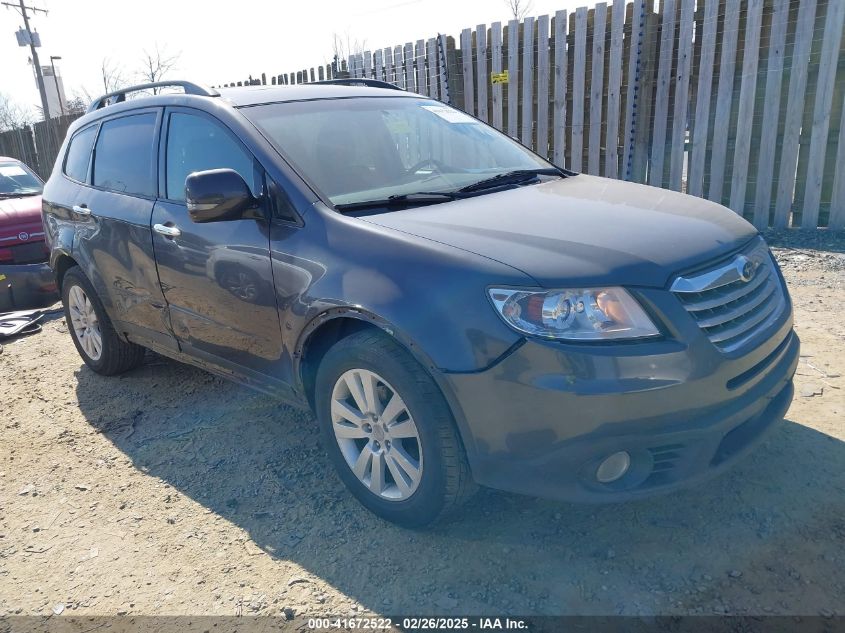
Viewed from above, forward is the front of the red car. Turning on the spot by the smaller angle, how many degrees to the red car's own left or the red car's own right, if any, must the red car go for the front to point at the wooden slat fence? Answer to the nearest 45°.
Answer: approximately 135° to the red car's own left

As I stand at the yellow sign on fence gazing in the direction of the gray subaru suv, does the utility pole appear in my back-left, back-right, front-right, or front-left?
back-right

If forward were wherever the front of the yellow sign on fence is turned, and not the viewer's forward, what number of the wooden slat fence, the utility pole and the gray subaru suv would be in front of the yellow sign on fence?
1

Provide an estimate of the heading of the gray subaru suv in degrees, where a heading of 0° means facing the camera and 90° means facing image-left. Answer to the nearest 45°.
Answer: approximately 315°

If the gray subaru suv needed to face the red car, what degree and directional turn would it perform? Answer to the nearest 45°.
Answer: approximately 180°

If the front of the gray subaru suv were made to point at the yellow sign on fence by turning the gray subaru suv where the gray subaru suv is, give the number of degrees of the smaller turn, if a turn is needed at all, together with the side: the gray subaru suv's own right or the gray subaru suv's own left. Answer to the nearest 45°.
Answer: approximately 135° to the gray subaru suv's own left

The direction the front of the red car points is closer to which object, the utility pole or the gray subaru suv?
the gray subaru suv

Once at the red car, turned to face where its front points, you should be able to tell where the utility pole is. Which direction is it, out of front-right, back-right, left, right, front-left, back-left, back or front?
back-left
